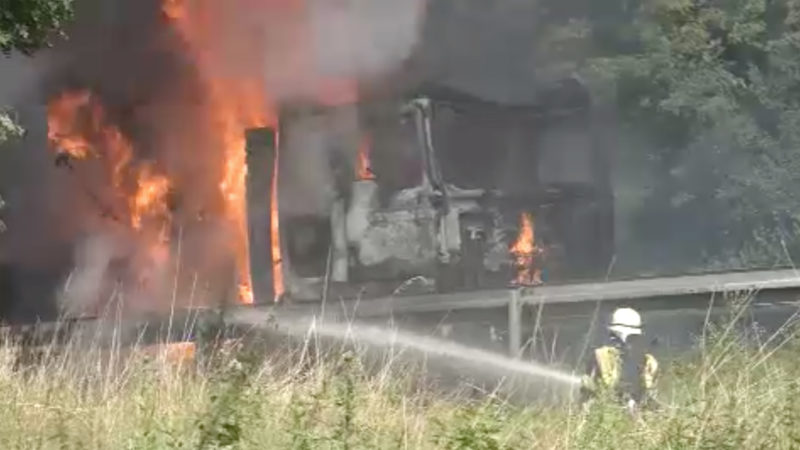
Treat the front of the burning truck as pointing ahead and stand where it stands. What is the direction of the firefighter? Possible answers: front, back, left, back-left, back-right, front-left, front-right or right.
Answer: front-right

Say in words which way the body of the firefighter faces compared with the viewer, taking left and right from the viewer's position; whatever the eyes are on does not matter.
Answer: facing away from the viewer and to the left of the viewer

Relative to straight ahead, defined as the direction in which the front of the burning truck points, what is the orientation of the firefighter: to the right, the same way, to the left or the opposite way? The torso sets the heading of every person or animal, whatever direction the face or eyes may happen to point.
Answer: the opposite way

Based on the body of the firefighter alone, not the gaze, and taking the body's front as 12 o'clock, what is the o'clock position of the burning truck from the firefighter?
The burning truck is roughly at 1 o'clock from the firefighter.

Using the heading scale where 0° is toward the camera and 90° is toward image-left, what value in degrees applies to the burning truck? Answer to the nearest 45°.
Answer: approximately 315°
